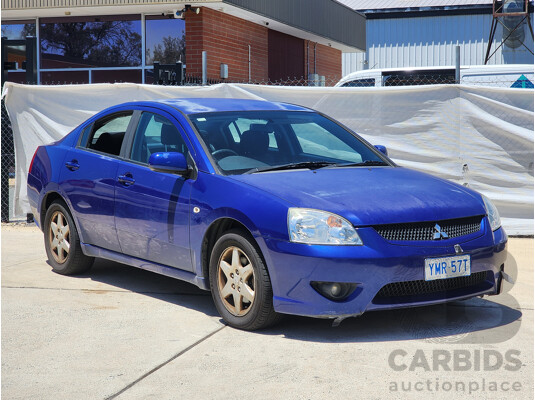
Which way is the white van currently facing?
to the viewer's left

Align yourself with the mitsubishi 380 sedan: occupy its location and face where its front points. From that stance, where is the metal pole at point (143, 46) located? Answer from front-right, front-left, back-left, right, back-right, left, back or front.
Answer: back-left

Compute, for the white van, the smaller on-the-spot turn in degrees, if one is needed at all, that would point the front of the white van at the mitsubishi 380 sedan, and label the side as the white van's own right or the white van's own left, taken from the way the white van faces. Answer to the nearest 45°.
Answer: approximately 90° to the white van's own left

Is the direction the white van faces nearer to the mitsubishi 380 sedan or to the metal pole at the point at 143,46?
the metal pole

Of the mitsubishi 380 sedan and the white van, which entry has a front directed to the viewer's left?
the white van

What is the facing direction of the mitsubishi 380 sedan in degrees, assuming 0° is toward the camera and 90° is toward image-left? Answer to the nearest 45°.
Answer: approximately 315°

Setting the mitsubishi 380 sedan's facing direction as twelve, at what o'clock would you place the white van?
The white van is roughly at 8 o'clock from the mitsubishi 380 sedan.

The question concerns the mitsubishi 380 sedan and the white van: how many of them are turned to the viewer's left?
1

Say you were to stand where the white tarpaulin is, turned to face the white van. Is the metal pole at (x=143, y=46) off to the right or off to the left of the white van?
left

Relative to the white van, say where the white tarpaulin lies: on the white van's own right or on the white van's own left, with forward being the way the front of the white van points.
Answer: on the white van's own left

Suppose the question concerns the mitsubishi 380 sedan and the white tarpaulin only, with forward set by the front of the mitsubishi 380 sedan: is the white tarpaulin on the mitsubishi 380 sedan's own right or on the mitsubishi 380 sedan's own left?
on the mitsubishi 380 sedan's own left
